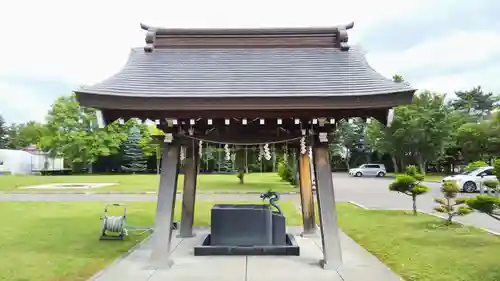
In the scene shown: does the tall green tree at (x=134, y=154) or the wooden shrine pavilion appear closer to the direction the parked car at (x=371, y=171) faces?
the tall green tree

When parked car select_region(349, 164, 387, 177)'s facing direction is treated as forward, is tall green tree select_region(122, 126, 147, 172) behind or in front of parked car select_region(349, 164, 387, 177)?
in front

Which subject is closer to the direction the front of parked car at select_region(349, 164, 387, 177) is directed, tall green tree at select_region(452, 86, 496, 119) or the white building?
the white building

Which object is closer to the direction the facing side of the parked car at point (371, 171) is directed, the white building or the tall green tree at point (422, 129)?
the white building

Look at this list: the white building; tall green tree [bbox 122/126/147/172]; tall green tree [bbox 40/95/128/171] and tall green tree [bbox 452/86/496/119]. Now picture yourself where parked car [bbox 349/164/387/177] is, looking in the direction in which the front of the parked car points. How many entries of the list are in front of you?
3

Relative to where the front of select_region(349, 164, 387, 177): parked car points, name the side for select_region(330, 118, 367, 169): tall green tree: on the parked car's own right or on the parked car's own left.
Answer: on the parked car's own right

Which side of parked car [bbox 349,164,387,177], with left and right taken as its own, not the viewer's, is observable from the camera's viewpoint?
left

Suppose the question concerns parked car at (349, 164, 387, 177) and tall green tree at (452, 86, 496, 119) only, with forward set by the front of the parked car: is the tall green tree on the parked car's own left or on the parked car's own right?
on the parked car's own right

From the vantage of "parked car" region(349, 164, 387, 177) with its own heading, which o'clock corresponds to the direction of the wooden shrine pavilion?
The wooden shrine pavilion is roughly at 9 o'clock from the parked car.

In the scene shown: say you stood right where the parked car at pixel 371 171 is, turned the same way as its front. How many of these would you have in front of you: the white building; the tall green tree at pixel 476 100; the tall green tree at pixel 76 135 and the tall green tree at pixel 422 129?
2

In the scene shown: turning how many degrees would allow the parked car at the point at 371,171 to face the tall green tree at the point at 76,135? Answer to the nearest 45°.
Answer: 0° — it already faces it

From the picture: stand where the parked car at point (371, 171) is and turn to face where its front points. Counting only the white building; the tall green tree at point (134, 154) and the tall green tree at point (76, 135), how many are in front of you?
3

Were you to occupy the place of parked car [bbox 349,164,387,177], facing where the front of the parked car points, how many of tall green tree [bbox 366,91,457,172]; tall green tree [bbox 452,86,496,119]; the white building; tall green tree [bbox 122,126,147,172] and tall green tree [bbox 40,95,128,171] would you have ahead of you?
3

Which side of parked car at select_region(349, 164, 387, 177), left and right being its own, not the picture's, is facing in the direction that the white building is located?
front

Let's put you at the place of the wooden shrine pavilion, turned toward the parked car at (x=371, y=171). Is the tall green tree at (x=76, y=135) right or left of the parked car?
left
